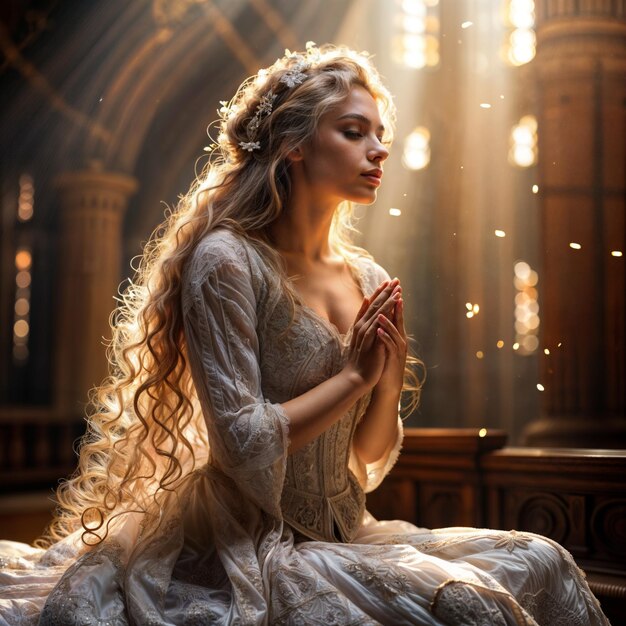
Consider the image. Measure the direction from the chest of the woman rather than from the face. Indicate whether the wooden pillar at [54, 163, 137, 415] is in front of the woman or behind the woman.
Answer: behind

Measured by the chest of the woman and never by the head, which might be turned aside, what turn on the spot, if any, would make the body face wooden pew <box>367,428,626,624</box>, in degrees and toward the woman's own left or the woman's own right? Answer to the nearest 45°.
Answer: approximately 90° to the woman's own left

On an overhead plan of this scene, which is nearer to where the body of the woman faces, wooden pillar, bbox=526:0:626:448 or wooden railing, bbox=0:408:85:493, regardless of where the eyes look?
the wooden pillar

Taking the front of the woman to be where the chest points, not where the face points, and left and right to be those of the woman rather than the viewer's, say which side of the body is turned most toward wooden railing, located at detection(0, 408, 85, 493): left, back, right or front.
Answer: back

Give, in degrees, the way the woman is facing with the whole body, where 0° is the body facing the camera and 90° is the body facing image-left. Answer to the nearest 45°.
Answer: approximately 315°

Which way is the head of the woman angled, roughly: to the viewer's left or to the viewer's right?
to the viewer's right
